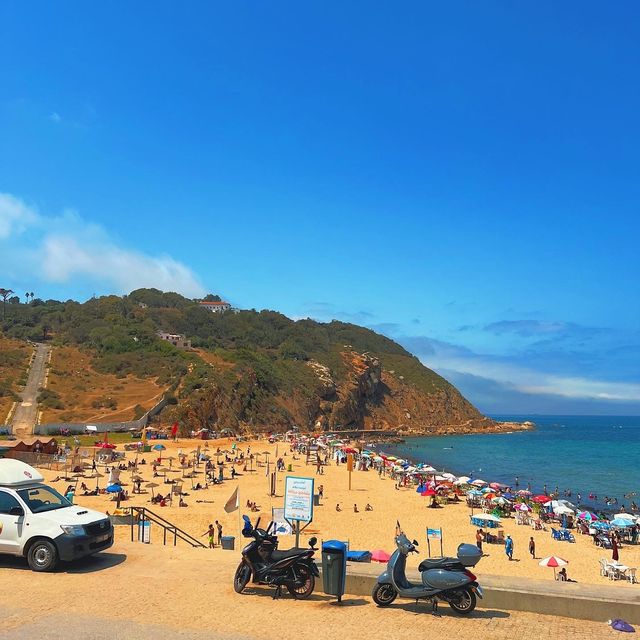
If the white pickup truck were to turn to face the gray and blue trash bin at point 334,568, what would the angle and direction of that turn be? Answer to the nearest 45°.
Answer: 0° — it already faces it

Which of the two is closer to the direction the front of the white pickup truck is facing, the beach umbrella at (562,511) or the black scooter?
the black scooter

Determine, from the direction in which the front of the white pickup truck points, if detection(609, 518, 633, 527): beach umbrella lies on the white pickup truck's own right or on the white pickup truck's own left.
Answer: on the white pickup truck's own left

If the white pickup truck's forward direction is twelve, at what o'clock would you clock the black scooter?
The black scooter is roughly at 12 o'clock from the white pickup truck.

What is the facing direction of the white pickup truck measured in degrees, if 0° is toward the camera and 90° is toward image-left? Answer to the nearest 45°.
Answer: approximately 315°

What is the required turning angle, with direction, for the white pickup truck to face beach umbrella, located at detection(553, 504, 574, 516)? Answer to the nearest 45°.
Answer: approximately 90° to its left

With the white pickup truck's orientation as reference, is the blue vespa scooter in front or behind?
in front

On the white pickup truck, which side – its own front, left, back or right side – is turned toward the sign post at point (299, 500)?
front

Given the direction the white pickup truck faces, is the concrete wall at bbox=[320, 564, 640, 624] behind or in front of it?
in front
